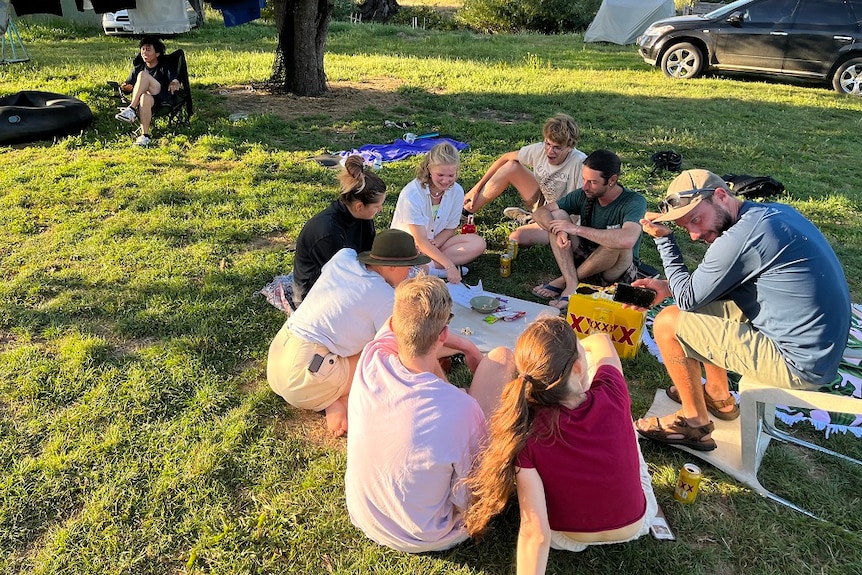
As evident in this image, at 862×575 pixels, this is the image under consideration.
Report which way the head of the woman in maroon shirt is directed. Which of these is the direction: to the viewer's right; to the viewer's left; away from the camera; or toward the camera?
away from the camera

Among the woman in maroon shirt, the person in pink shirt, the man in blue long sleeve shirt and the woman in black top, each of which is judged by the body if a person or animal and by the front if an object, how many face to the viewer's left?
1

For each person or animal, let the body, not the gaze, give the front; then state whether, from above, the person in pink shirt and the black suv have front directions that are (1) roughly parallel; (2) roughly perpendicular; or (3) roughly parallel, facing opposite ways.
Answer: roughly perpendicular

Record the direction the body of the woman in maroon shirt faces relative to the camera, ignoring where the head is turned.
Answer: away from the camera

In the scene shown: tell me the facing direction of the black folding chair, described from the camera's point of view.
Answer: facing the viewer and to the left of the viewer

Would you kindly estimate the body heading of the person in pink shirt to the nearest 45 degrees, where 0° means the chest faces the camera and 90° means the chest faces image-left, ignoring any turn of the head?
approximately 225°

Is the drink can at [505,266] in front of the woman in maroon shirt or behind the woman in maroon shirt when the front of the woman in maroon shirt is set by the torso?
in front

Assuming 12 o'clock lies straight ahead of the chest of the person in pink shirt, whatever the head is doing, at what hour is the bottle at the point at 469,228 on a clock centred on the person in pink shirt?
The bottle is roughly at 11 o'clock from the person in pink shirt.

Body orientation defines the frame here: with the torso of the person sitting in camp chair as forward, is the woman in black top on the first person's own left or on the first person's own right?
on the first person's own left

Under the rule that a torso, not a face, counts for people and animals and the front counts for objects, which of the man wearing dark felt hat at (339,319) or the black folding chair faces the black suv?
the man wearing dark felt hat

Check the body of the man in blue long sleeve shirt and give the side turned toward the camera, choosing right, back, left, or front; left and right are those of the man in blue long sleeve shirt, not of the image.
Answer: left

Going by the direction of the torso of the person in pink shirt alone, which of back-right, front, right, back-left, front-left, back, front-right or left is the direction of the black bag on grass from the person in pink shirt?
front

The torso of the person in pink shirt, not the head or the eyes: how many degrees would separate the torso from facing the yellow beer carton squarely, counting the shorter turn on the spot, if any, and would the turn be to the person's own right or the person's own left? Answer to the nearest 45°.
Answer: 0° — they already face it

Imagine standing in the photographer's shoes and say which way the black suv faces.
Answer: facing to the left of the viewer

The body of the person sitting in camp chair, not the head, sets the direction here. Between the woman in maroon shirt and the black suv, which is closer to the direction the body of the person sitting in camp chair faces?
the woman in maroon shirt

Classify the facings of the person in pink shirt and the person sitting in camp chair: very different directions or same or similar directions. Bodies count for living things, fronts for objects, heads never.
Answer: very different directions

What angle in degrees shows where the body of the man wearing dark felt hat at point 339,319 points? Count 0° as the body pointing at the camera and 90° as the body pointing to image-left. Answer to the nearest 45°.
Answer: approximately 225°

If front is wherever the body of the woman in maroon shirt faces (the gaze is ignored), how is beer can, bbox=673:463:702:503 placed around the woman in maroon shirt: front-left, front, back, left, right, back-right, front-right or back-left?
front-right
